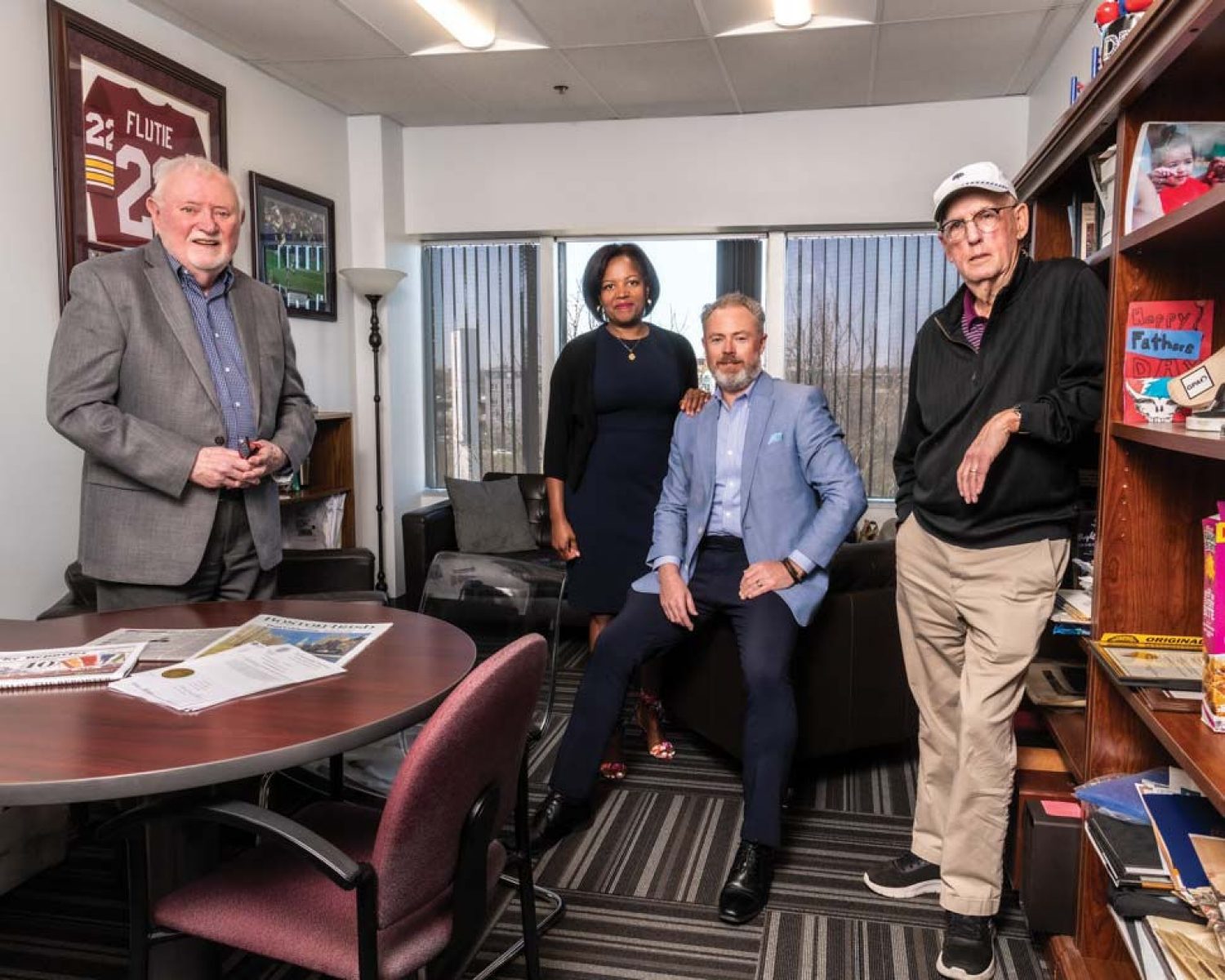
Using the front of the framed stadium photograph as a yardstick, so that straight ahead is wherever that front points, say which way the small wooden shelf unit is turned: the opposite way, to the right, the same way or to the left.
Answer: the same way

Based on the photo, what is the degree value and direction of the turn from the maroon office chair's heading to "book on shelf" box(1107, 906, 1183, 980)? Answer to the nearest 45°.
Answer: approximately 135° to its right

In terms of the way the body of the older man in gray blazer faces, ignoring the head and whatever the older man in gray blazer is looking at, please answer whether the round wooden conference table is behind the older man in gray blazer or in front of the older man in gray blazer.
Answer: in front

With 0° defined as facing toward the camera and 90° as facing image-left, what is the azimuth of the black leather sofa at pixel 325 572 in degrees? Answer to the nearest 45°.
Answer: approximately 0°

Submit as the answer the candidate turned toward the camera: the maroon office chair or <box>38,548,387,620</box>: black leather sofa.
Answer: the black leather sofa

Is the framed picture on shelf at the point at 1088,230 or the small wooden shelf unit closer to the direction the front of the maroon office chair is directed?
the small wooden shelf unit

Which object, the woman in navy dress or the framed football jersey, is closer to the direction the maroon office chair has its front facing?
the framed football jersey

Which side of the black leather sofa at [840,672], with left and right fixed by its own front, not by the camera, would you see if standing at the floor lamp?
right

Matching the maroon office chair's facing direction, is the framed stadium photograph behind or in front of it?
in front

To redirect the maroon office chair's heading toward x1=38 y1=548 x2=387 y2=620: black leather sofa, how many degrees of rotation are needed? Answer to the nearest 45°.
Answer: approximately 45° to its right

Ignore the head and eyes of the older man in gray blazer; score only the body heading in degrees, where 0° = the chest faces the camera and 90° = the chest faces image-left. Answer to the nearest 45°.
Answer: approximately 315°

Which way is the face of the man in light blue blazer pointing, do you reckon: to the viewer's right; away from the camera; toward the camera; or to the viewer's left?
toward the camera

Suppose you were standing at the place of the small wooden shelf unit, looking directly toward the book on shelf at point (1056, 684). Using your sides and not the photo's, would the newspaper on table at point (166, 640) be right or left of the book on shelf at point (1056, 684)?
right

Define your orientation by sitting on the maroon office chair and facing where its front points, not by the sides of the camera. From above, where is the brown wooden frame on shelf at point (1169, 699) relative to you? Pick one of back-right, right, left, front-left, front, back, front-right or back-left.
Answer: back-right

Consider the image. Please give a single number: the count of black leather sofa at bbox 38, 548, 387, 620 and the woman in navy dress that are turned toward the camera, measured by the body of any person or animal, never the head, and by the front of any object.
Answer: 2

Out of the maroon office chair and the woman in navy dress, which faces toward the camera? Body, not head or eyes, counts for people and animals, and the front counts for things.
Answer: the woman in navy dress

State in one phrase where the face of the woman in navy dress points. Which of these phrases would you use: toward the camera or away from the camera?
toward the camera

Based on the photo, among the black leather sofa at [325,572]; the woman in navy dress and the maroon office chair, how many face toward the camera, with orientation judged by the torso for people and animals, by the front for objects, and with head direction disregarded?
2
